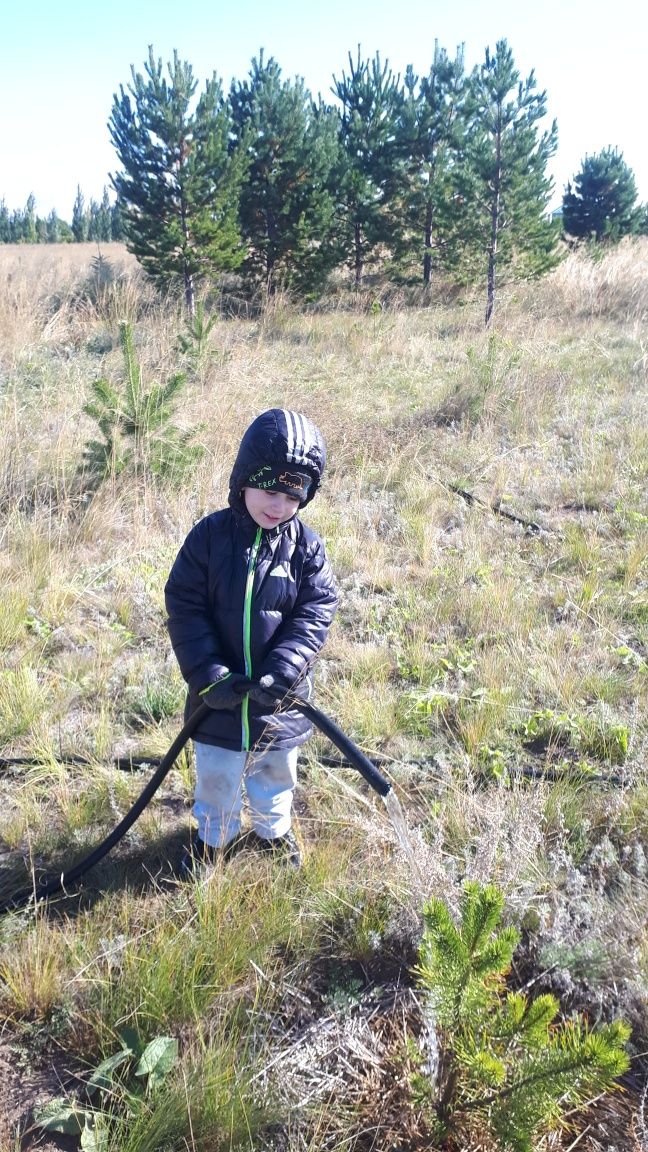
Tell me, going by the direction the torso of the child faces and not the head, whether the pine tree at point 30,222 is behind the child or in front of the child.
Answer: behind

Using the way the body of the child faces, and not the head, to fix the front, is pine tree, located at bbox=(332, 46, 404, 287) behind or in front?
behind

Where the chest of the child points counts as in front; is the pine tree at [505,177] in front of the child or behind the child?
behind

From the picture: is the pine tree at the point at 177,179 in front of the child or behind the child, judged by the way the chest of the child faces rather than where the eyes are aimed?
behind

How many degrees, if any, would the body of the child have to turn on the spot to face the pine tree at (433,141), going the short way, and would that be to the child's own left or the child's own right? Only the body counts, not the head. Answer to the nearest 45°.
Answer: approximately 180°

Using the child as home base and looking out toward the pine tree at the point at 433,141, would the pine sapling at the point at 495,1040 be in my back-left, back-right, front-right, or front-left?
back-right

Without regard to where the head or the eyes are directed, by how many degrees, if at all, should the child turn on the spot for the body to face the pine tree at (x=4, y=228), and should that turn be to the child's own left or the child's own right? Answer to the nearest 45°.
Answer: approximately 180°

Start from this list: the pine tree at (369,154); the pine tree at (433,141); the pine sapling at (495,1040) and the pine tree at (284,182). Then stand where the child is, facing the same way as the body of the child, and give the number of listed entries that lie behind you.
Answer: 3

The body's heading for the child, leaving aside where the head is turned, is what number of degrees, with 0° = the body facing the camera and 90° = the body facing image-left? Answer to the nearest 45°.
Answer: approximately 0°

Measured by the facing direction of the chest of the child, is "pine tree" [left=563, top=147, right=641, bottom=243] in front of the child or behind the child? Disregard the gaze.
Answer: behind

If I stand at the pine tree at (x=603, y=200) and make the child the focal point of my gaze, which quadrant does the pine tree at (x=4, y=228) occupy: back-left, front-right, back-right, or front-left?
back-right

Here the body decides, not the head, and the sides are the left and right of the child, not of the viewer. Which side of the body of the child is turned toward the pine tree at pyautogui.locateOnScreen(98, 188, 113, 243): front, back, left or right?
back
